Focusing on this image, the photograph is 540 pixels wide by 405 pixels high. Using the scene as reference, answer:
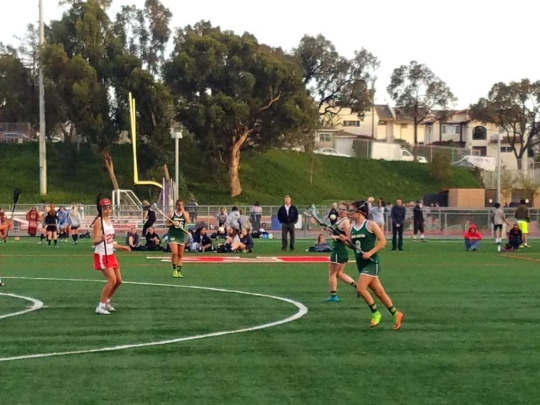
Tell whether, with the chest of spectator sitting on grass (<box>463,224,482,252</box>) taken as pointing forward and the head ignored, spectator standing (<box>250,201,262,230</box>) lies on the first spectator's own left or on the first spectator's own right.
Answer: on the first spectator's own right

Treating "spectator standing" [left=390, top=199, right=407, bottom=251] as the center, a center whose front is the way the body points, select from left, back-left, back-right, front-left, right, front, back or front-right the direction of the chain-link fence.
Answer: back

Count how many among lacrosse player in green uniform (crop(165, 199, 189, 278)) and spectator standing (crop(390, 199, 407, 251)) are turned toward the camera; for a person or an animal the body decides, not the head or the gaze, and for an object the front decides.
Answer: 2

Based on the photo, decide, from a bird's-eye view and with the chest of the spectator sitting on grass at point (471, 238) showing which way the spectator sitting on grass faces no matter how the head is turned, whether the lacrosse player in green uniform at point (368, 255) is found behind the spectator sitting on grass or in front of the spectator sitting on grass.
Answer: in front

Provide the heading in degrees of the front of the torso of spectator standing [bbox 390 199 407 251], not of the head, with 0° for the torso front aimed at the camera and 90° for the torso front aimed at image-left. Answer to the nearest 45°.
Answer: approximately 0°

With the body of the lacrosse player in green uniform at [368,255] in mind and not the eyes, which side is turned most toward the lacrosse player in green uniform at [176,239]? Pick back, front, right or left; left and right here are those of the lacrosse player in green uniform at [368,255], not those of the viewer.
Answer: right
